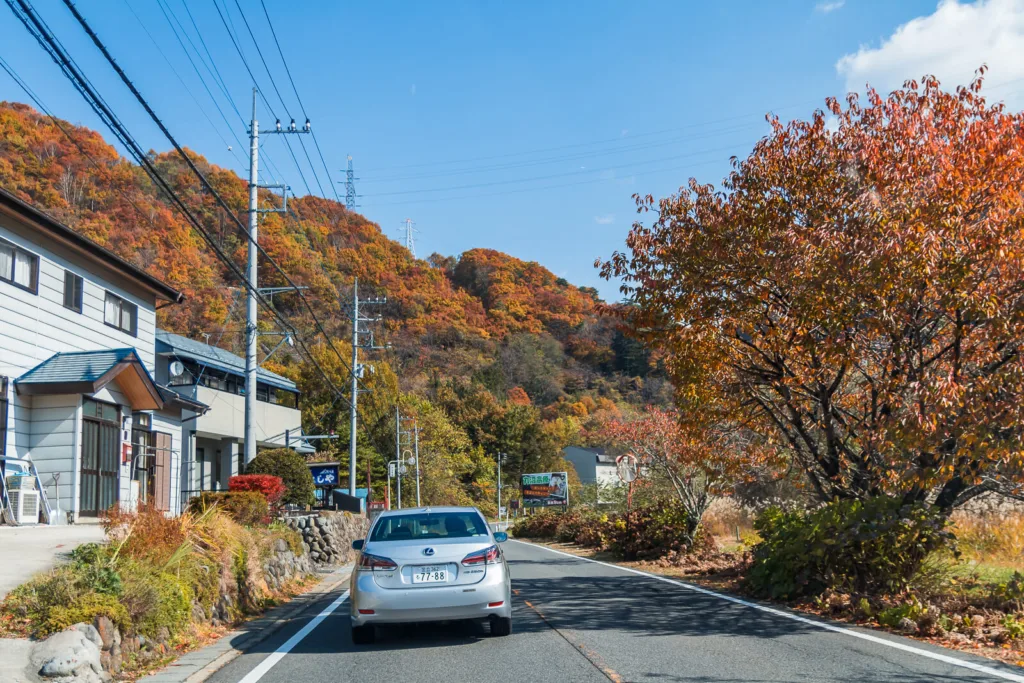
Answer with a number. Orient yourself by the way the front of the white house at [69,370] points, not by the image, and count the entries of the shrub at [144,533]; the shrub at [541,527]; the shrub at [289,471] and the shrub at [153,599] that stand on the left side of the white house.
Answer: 2

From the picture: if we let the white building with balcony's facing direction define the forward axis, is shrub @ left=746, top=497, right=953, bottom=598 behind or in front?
in front

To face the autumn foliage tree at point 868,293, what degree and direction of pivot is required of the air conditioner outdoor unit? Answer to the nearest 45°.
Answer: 0° — it already faces it

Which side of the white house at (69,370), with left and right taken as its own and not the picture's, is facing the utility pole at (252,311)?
left

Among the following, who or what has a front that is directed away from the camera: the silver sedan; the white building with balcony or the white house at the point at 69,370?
the silver sedan

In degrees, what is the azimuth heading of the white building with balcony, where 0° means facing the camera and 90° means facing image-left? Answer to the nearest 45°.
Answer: approximately 315°

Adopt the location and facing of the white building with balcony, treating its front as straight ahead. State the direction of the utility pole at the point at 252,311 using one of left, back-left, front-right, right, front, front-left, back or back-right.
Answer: front-right

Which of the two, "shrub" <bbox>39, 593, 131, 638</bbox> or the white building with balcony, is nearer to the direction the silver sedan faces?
the white building with balcony

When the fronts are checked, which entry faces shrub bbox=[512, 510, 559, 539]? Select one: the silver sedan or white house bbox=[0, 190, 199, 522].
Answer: the silver sedan

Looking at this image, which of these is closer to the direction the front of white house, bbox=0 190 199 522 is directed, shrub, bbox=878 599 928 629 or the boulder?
the shrub

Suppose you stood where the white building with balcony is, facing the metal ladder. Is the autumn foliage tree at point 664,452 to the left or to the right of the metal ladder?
left

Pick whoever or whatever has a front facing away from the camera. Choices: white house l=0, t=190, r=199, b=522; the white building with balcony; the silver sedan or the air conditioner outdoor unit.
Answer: the silver sedan

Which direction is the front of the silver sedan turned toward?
away from the camera

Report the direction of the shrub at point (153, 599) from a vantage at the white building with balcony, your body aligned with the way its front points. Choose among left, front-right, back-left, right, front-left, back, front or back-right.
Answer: front-right
